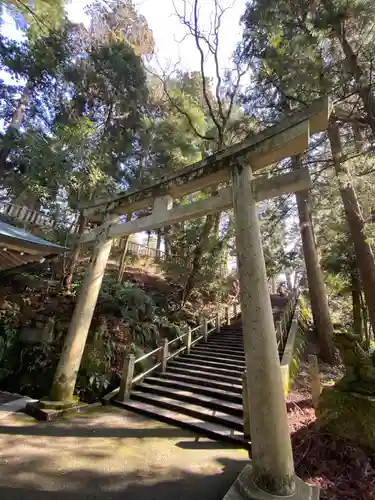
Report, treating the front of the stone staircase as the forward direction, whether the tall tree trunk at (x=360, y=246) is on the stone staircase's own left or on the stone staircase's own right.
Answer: on the stone staircase's own left

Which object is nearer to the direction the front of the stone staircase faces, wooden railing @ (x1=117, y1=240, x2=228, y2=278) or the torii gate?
the torii gate

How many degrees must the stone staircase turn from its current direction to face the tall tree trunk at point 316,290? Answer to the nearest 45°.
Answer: approximately 180°

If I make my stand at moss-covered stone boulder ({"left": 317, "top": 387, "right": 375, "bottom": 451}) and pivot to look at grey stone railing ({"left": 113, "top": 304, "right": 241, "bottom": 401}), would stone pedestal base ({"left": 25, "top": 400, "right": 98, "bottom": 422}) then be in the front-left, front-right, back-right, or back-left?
front-left

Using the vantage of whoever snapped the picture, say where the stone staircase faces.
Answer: facing the viewer and to the left of the viewer

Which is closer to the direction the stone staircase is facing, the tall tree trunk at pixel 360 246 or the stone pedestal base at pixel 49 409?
the stone pedestal base

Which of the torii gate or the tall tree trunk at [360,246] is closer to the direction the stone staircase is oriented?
the torii gate

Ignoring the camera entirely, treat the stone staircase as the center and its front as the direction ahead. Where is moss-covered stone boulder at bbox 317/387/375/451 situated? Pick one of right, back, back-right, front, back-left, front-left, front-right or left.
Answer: left

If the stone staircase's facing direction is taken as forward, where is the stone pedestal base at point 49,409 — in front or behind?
in front
